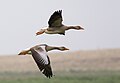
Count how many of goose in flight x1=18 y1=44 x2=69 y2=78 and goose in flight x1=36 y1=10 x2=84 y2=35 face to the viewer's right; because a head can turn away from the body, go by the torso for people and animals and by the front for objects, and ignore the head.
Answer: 2

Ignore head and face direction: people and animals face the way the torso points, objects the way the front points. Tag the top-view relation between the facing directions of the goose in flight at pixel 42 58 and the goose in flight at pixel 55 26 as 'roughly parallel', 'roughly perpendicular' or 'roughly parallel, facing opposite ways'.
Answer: roughly parallel

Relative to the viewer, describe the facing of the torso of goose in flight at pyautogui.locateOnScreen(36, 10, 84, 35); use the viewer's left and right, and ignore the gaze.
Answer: facing to the right of the viewer

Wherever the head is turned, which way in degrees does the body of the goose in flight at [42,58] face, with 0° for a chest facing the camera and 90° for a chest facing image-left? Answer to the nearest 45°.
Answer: approximately 270°
